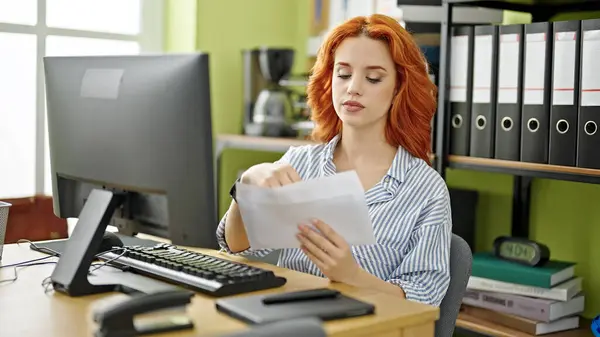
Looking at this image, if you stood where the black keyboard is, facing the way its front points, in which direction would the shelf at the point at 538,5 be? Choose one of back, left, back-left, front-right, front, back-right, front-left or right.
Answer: front

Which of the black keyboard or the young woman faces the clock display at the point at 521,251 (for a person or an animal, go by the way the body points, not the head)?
the black keyboard

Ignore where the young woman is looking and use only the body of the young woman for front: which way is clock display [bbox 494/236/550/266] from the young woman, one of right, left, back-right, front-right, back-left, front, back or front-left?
back

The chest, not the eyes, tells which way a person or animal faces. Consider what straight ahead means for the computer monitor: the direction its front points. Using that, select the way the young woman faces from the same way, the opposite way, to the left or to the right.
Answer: the opposite way

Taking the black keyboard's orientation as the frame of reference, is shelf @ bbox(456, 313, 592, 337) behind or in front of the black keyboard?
in front

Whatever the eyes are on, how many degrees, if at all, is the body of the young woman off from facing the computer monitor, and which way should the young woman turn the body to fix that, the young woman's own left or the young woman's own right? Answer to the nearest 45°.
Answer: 0° — they already face it

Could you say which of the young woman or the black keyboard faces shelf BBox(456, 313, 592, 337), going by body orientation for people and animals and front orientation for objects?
the black keyboard

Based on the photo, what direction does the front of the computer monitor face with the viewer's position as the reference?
facing away from the viewer and to the right of the viewer

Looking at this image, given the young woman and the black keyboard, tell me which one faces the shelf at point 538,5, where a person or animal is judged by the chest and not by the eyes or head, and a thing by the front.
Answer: the black keyboard

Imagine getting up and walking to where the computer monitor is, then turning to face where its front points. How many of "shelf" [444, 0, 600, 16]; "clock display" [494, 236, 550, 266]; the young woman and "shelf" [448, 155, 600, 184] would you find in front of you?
4

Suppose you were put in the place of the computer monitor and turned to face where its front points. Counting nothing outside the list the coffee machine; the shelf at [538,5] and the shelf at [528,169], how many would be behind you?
0

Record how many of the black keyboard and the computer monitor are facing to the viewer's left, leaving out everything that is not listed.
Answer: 0

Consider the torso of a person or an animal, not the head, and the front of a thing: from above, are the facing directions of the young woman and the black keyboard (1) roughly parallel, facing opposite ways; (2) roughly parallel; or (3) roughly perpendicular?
roughly parallel, facing opposite ways

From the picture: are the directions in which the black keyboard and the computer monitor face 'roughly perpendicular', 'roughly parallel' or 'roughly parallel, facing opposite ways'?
roughly parallel

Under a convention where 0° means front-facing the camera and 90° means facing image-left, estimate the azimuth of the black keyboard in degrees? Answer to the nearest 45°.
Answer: approximately 225°

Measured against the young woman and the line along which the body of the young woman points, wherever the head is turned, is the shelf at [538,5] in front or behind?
behind

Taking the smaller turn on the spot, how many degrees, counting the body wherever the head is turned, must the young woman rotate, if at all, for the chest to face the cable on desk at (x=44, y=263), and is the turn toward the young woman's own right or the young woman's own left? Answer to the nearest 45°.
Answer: approximately 45° to the young woman's own right
